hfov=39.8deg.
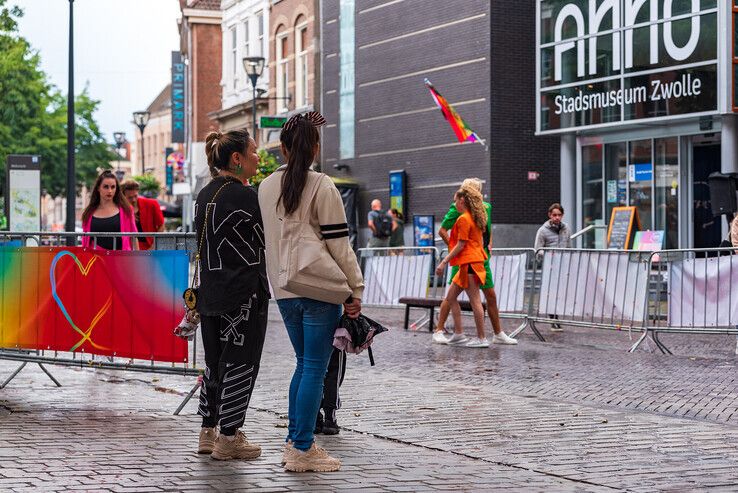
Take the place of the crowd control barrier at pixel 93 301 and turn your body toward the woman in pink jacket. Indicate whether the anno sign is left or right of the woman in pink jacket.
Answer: right

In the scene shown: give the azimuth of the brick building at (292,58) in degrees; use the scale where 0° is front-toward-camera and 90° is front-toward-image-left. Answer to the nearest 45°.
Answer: approximately 45°

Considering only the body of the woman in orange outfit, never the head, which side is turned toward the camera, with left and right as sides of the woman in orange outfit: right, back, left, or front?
left

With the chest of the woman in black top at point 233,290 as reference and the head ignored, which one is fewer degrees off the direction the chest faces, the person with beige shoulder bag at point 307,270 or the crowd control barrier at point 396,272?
the crowd control barrier

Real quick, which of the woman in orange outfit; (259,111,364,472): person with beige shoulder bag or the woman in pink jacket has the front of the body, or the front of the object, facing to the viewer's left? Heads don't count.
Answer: the woman in orange outfit

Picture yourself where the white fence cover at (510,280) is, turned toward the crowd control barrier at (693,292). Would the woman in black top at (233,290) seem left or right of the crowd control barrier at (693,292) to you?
right

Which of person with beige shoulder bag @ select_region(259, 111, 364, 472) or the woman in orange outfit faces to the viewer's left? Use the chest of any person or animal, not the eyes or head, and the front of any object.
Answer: the woman in orange outfit
